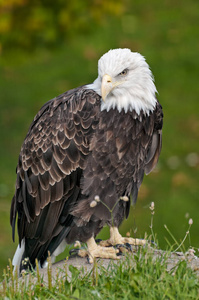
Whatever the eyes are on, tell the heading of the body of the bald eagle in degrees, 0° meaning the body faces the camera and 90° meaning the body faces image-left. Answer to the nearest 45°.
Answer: approximately 315°
